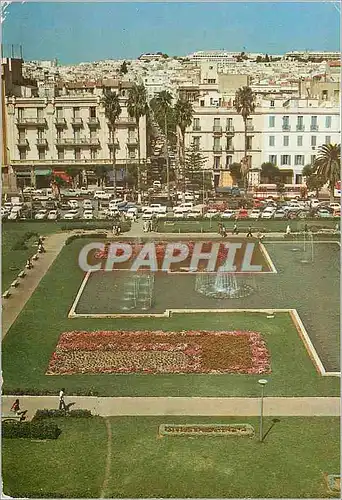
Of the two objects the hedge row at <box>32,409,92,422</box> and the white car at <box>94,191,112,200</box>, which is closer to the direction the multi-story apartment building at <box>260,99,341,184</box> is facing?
the hedge row

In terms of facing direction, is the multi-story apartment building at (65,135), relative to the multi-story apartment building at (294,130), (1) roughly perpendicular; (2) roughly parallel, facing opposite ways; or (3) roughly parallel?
roughly parallel

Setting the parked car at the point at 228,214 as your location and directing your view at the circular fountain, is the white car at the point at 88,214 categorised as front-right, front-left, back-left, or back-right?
front-right

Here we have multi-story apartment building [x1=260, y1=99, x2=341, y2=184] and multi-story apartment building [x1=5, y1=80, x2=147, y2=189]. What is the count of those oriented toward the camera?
2

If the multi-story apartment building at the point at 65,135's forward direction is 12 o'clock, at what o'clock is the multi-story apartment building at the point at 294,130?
the multi-story apartment building at the point at 294,130 is roughly at 9 o'clock from the multi-story apartment building at the point at 65,135.

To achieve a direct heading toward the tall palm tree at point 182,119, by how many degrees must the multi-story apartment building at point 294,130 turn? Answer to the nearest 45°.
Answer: approximately 90° to its right

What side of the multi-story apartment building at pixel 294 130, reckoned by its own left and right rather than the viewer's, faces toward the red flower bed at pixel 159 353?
front

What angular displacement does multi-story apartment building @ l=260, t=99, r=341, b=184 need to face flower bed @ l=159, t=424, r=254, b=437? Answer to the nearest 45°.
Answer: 0° — it already faces it

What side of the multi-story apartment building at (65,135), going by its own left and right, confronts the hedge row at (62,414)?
front

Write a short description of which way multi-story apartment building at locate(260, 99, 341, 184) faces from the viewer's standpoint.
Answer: facing the viewer

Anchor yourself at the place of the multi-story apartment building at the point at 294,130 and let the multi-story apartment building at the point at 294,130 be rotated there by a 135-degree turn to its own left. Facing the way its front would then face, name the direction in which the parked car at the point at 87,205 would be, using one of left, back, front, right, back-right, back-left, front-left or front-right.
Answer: back-left

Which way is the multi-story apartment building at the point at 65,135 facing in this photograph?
toward the camera

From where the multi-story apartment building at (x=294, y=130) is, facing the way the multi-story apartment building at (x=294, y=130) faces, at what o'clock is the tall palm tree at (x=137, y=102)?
The tall palm tree is roughly at 3 o'clock from the multi-story apartment building.
